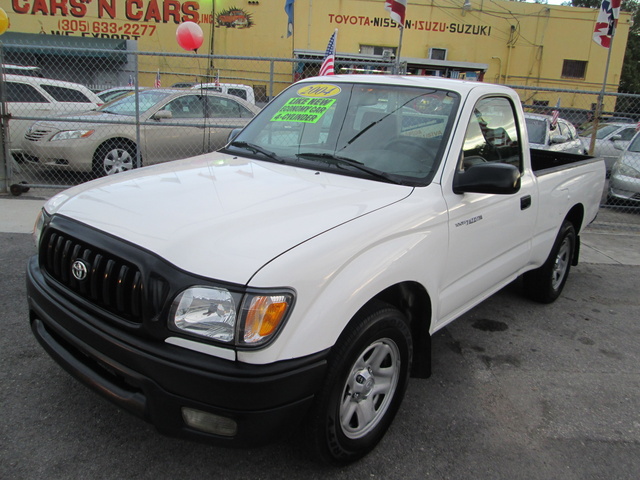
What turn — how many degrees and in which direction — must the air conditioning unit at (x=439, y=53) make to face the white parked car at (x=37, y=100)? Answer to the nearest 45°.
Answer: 0° — it already faces it

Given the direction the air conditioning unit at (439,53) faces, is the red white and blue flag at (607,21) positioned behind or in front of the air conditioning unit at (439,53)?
in front

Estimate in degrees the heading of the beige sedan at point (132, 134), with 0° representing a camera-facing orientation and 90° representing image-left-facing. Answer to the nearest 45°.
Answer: approximately 45°

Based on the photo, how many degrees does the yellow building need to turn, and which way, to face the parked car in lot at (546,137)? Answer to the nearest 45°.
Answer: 0° — it already faces it

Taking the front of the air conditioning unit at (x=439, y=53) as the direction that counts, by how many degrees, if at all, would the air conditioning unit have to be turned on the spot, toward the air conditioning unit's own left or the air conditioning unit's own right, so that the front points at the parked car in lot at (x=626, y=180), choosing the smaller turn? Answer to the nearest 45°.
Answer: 0° — it already faces it

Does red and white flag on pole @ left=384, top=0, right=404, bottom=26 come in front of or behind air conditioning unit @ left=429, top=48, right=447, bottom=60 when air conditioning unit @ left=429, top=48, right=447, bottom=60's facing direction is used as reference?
in front

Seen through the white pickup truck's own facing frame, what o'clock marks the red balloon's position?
The red balloon is roughly at 4 o'clock from the white pickup truck.

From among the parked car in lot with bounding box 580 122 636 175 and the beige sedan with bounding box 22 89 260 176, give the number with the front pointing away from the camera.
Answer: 0

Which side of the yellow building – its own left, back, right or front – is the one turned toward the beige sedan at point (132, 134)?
front

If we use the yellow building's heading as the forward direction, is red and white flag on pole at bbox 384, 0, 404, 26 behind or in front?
in front

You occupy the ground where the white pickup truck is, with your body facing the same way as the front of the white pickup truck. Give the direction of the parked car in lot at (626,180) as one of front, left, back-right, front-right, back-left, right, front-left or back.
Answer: back
